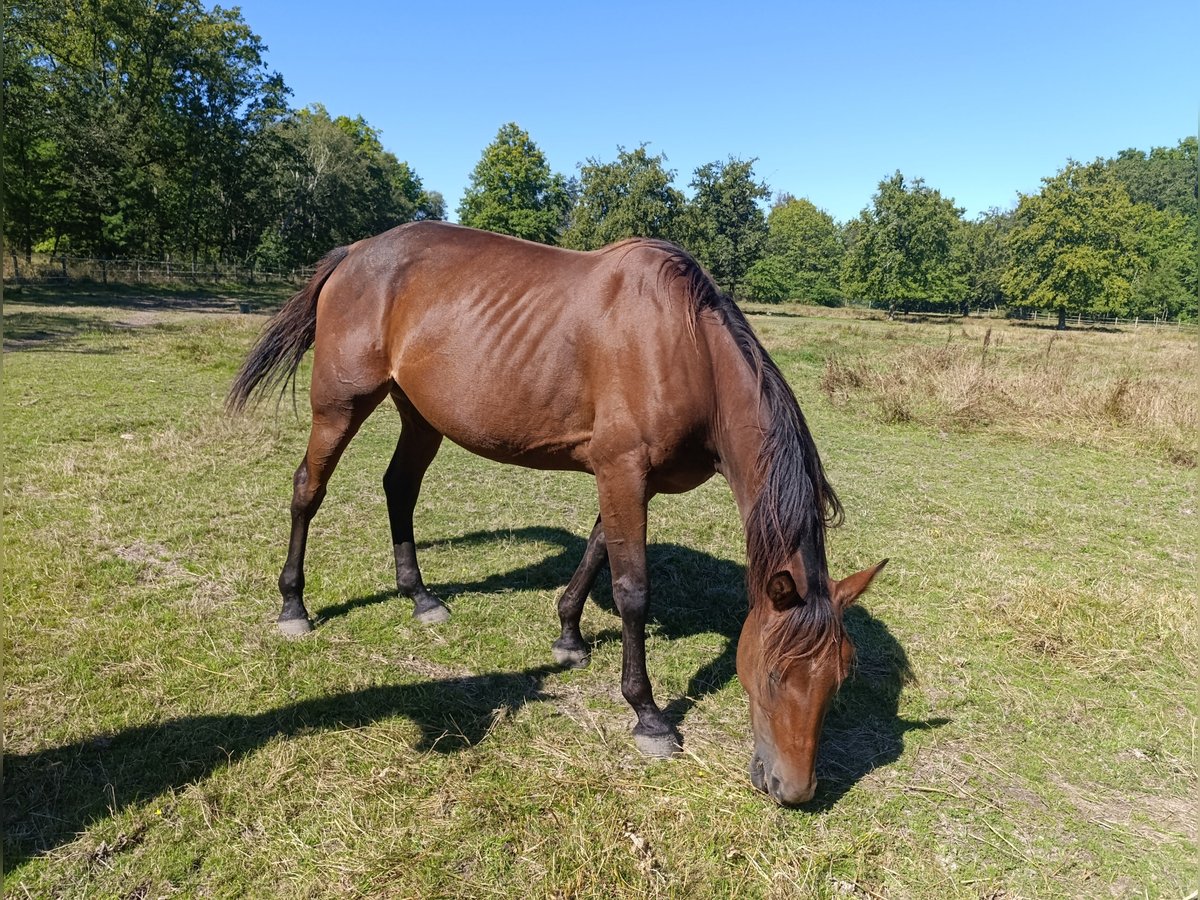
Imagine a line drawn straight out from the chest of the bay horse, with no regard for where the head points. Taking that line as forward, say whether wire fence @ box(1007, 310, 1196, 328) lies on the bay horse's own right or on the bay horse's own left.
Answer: on the bay horse's own left

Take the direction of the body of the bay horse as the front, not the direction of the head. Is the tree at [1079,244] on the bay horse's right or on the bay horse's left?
on the bay horse's left

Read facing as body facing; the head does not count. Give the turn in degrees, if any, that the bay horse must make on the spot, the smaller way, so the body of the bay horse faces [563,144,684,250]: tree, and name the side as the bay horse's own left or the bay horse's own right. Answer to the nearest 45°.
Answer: approximately 135° to the bay horse's own left

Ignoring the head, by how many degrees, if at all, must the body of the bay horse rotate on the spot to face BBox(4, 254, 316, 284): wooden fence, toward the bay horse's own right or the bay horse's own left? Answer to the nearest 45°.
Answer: approximately 180°

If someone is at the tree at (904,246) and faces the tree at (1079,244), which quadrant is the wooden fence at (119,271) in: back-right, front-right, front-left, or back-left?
back-right

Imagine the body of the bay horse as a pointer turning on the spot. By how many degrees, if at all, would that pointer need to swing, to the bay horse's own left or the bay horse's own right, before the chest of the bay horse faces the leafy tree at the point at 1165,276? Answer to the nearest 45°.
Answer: approximately 90° to the bay horse's own left

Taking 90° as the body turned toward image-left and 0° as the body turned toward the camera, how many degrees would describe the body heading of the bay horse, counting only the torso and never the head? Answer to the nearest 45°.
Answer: approximately 315°

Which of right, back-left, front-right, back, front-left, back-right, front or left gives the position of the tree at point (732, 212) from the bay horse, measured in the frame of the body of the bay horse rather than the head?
back-left
